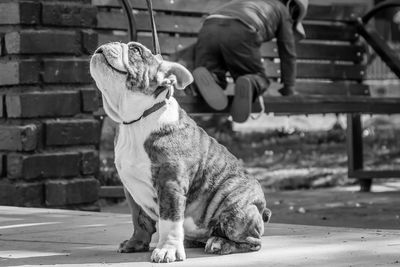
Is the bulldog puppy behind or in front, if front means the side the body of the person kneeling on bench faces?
behind

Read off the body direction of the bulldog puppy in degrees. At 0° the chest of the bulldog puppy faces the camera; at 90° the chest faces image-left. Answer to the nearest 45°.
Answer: approximately 45°

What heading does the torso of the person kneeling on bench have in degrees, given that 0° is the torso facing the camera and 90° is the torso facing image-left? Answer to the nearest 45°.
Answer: approximately 225°

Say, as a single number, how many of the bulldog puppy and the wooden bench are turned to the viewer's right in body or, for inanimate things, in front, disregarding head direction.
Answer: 0

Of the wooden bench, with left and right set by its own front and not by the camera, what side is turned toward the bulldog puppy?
front

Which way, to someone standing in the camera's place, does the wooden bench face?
facing the viewer

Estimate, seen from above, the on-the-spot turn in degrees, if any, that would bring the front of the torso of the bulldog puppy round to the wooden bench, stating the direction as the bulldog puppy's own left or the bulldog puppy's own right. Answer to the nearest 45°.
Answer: approximately 135° to the bulldog puppy's own right

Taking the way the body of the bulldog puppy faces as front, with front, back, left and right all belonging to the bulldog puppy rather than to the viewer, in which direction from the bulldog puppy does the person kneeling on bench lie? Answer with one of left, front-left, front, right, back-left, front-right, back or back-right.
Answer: back-right
